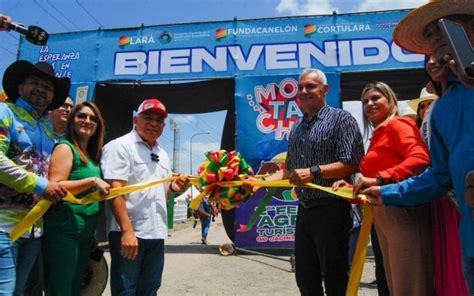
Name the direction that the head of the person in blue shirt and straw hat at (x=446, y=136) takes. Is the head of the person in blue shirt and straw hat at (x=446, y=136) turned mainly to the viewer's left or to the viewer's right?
to the viewer's left

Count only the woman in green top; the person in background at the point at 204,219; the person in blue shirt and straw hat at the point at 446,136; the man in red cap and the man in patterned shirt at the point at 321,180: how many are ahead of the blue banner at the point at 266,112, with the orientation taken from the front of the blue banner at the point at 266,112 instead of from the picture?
4

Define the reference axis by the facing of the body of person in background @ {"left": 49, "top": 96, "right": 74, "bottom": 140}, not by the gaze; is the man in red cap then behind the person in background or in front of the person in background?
in front

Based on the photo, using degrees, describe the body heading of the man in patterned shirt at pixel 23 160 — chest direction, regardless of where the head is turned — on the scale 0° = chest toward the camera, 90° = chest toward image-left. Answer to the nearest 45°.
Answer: approximately 315°

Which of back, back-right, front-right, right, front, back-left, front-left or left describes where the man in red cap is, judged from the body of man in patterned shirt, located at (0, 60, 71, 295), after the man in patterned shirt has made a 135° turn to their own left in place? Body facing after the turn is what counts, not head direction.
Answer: right

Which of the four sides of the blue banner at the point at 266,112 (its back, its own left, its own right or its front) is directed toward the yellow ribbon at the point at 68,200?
front

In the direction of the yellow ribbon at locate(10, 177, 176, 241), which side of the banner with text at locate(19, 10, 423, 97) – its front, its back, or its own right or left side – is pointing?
front

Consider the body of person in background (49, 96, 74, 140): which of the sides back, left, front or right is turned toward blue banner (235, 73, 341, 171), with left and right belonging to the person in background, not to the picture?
left
